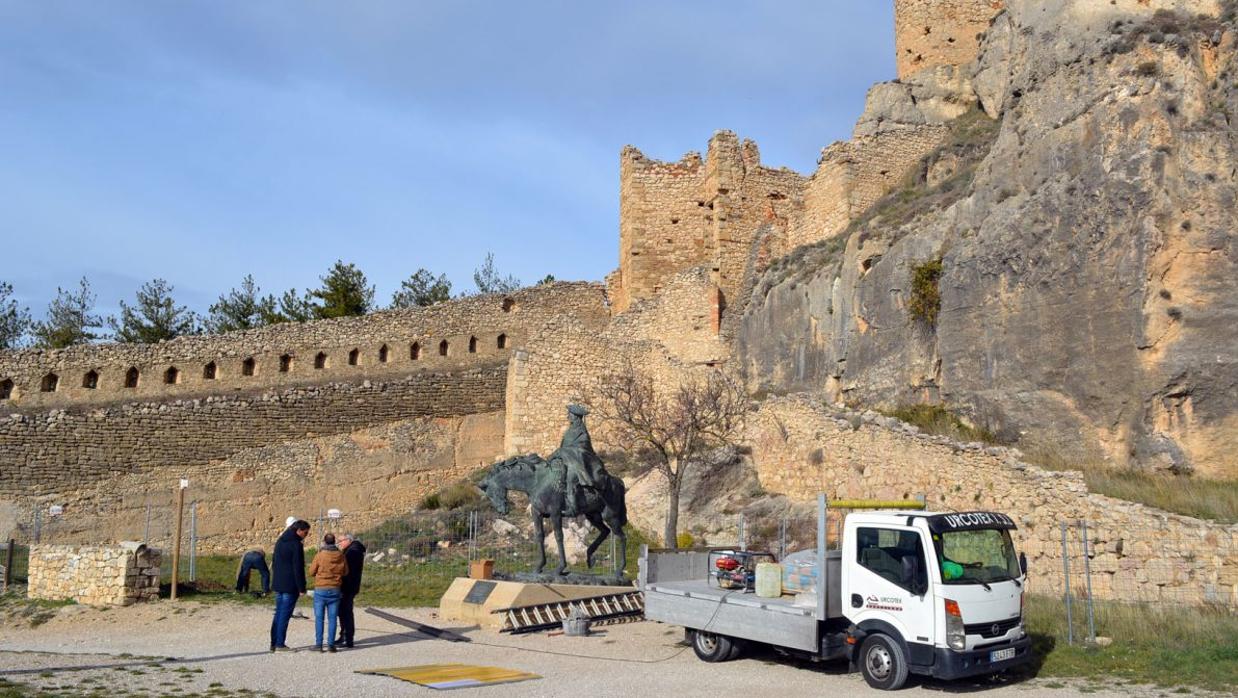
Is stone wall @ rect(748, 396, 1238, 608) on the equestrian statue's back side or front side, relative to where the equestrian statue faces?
on the back side

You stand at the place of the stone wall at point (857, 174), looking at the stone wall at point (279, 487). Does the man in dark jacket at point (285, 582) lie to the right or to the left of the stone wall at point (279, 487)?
left

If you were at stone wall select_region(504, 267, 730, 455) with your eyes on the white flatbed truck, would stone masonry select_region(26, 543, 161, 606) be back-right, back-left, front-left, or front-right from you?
front-right

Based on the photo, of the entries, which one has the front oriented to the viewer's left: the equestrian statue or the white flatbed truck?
the equestrian statue

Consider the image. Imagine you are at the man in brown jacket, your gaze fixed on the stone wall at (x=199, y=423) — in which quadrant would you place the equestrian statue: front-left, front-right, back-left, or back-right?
front-right

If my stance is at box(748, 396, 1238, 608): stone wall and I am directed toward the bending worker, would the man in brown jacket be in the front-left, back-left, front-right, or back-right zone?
front-left

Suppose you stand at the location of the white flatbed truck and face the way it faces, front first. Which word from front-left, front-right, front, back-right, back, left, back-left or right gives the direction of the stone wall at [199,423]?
back

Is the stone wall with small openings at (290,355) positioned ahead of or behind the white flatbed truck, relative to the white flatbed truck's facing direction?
behind

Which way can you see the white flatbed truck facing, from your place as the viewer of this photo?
facing the viewer and to the right of the viewer

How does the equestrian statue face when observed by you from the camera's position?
facing to the left of the viewer

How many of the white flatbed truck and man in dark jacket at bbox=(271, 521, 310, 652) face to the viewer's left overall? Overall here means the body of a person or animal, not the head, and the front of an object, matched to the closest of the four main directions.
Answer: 0

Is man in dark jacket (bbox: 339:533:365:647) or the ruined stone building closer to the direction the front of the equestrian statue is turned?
the man in dark jacket
